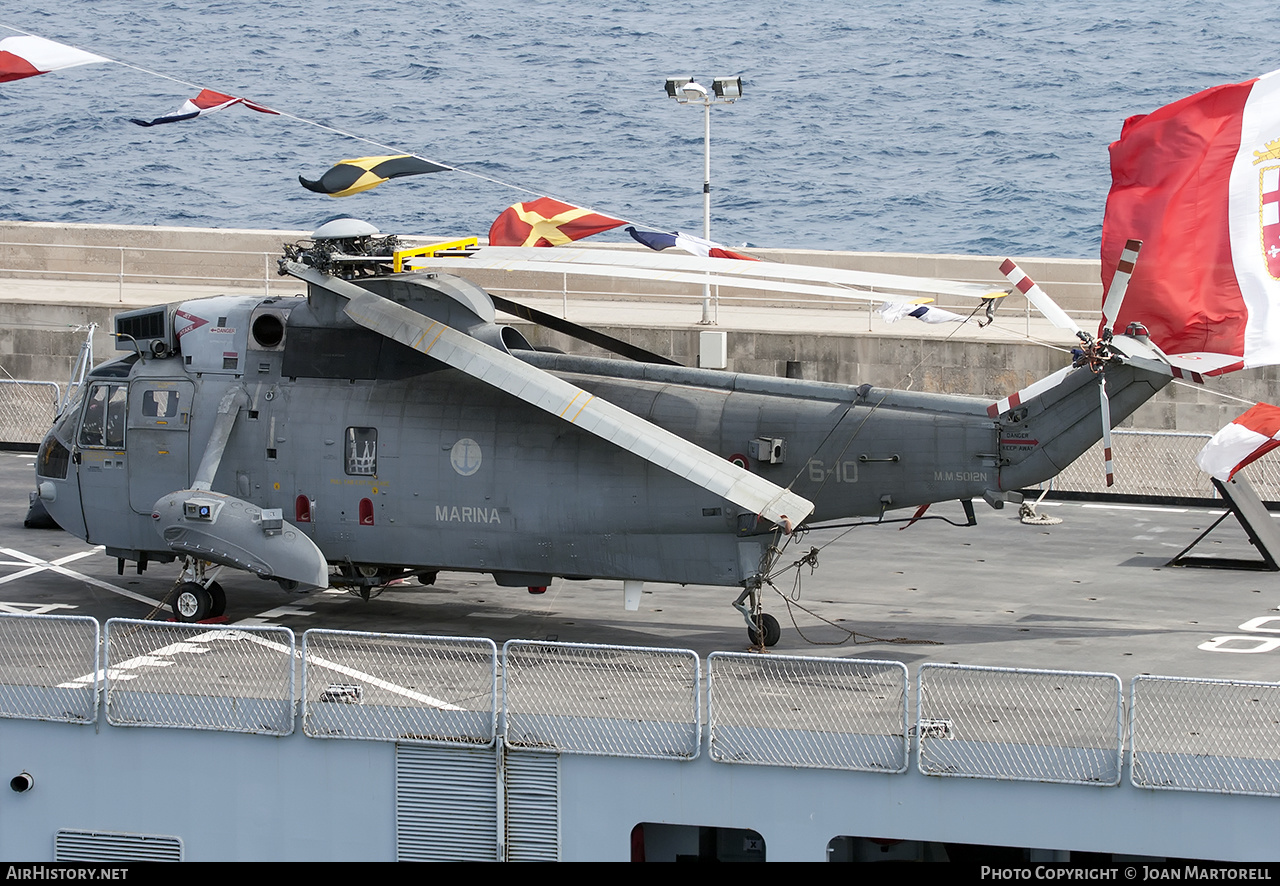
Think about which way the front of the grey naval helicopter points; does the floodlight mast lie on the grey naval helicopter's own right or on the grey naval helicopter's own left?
on the grey naval helicopter's own right

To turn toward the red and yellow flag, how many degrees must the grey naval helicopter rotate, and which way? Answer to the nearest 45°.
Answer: approximately 90° to its right

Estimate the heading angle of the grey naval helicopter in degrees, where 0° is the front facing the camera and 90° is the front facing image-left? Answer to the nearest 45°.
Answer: approximately 90°

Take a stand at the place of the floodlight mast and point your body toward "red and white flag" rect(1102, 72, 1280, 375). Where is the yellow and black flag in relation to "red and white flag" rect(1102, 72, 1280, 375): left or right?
right
